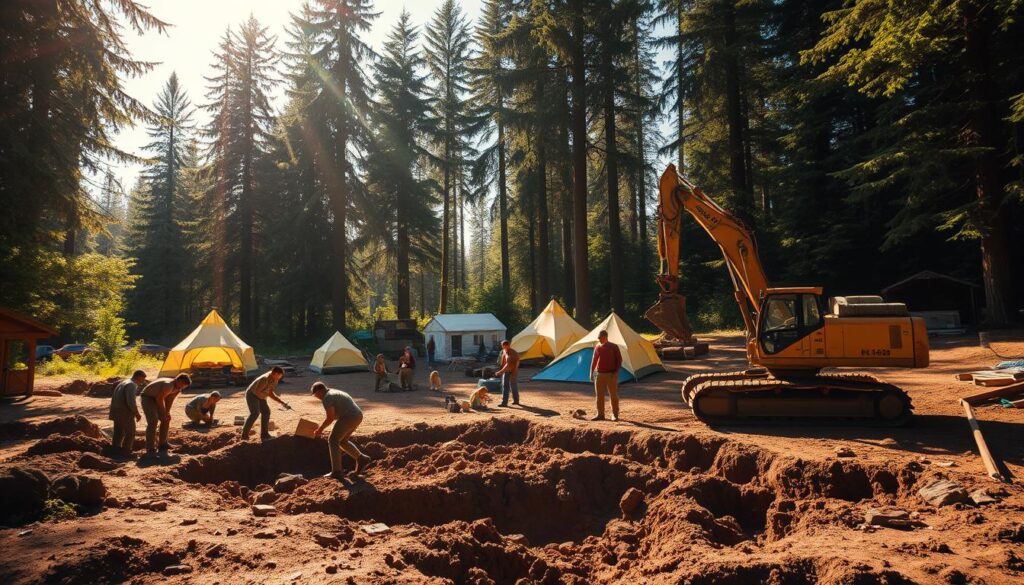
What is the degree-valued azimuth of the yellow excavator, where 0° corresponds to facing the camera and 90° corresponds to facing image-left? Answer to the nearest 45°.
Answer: approximately 90°

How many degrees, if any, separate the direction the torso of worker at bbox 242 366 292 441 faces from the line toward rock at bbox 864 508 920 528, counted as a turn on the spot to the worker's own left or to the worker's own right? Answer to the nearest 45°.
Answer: approximately 45° to the worker's own right

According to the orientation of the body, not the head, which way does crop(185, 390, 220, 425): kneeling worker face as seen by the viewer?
to the viewer's right

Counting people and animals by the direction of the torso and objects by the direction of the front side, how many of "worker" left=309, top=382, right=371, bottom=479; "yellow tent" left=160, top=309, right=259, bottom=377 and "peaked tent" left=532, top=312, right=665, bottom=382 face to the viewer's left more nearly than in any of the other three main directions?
1

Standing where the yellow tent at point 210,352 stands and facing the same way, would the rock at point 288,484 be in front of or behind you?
in front

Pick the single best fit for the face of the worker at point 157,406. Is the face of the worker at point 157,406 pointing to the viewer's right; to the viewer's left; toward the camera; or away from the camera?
to the viewer's right

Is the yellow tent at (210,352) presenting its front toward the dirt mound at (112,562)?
yes

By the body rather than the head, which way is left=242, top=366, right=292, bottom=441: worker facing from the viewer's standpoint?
to the viewer's right
